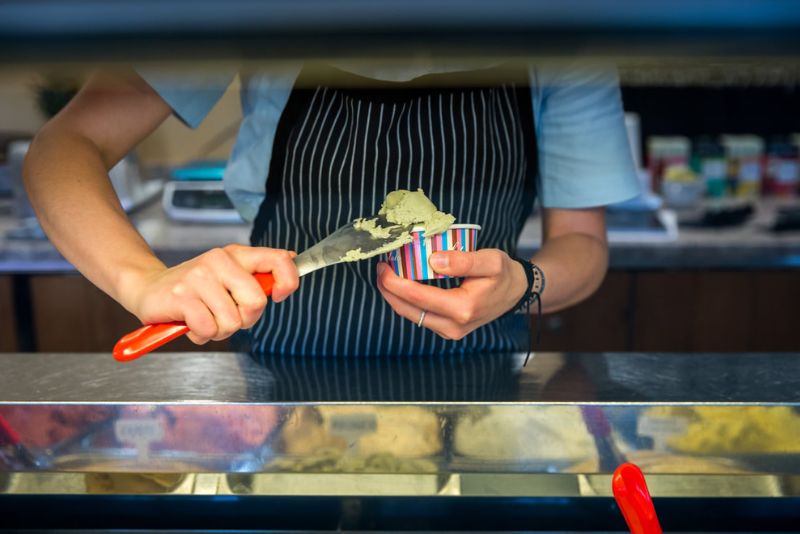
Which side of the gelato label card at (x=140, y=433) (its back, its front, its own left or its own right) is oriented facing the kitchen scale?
back

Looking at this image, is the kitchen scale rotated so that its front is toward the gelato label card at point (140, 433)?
yes

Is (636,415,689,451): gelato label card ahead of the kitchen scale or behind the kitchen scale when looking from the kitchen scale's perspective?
ahead

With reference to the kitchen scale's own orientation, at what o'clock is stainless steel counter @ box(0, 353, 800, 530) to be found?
The stainless steel counter is roughly at 12 o'clock from the kitchen scale.

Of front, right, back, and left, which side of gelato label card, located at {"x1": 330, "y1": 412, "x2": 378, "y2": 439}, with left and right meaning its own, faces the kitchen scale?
back

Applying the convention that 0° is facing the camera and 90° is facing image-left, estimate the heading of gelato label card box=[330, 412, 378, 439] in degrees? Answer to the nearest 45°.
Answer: approximately 0°

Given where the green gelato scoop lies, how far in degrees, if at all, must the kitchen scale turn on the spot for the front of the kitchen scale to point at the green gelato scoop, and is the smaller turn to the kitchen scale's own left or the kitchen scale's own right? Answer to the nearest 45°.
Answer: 0° — it already faces it
